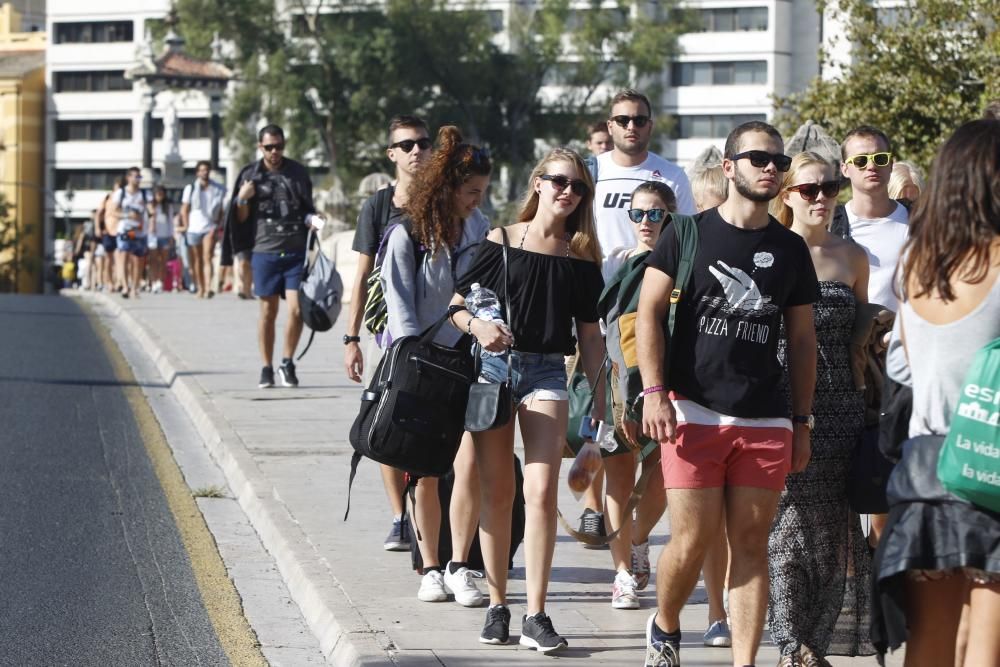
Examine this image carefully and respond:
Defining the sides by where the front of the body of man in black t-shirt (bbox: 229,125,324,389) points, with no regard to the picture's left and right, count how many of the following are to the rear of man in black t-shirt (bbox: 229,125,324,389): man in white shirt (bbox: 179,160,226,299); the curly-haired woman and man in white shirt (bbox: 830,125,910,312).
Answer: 1

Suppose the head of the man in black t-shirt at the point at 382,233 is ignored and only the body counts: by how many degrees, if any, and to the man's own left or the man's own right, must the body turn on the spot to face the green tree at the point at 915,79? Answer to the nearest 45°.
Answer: approximately 135° to the man's own left

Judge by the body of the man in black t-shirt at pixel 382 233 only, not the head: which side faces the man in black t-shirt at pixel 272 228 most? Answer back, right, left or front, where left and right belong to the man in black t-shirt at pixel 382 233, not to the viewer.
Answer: back

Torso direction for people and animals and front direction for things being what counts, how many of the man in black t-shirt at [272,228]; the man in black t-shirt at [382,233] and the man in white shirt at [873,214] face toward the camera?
3

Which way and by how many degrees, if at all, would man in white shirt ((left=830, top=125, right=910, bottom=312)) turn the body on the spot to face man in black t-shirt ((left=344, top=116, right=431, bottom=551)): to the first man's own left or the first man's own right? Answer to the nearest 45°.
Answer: approximately 90° to the first man's own right

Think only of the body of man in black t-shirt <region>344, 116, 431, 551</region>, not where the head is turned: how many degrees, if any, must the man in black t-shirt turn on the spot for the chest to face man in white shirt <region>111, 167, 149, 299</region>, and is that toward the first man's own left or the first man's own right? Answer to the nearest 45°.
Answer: approximately 180°

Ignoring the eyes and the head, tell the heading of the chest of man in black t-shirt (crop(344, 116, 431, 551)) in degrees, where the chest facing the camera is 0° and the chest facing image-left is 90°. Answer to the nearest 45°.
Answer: approximately 0°

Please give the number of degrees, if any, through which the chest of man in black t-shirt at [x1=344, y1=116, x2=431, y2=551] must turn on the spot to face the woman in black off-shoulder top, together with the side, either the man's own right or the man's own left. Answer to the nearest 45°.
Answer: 0° — they already face them

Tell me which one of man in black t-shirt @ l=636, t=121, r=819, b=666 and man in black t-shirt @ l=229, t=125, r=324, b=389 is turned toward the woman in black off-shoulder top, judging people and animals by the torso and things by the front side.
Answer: man in black t-shirt @ l=229, t=125, r=324, b=389

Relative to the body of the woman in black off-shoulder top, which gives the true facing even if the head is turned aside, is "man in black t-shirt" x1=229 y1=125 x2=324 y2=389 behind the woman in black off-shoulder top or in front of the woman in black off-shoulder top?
behind

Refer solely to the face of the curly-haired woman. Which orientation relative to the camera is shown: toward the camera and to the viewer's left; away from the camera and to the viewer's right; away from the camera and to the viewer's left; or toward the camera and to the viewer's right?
toward the camera and to the viewer's right

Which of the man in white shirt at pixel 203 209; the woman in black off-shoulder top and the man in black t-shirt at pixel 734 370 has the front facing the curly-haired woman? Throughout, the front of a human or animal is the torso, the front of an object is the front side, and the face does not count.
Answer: the man in white shirt

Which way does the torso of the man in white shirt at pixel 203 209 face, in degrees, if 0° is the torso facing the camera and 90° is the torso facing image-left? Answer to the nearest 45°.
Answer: approximately 0°

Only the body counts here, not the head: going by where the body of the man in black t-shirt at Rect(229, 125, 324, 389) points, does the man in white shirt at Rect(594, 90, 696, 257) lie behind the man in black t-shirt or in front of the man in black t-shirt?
in front
